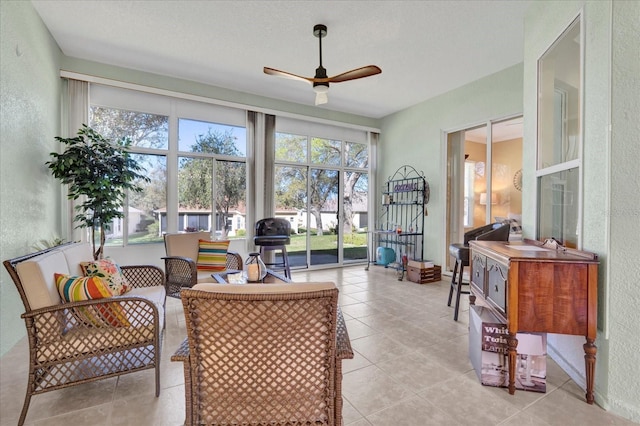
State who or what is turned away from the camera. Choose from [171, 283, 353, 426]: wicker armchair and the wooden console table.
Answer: the wicker armchair

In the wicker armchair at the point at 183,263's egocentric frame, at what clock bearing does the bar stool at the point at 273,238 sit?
The bar stool is roughly at 9 o'clock from the wicker armchair.

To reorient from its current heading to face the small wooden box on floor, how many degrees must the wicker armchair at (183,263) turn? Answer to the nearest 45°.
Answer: approximately 45° to its left

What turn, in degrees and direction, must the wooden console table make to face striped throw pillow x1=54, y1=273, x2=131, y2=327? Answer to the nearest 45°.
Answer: approximately 45° to its left

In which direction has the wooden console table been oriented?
to the viewer's left

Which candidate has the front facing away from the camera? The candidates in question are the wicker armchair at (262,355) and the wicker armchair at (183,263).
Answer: the wicker armchair at (262,355)

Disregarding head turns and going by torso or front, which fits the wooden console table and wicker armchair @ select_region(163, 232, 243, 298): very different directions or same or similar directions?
very different directions

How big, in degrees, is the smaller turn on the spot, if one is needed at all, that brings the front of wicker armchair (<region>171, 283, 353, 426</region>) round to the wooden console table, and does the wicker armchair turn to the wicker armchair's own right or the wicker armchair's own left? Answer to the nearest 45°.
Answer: approximately 90° to the wicker armchair's own right

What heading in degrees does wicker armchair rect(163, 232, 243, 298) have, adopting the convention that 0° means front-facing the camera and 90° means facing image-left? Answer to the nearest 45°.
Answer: approximately 315°

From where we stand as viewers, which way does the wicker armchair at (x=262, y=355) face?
facing away from the viewer

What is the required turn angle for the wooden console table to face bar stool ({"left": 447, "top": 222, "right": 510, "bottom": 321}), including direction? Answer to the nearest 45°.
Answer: approximately 45° to its right

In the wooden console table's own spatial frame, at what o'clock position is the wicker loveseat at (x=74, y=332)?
The wicker loveseat is roughly at 11 o'clock from the wooden console table.
